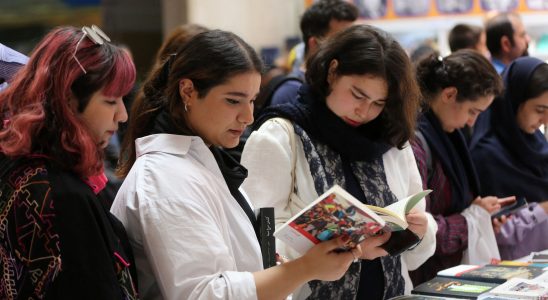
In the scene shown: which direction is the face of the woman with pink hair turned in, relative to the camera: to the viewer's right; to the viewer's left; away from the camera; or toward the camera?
to the viewer's right

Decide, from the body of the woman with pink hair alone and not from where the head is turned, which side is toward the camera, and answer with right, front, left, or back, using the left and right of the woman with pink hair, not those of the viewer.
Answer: right

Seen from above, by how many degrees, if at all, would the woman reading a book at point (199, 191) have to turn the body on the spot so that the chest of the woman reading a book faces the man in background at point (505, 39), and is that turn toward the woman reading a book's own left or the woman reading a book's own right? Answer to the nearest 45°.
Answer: approximately 45° to the woman reading a book's own left

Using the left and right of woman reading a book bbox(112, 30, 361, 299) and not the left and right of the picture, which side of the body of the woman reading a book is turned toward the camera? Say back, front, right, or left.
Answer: right
